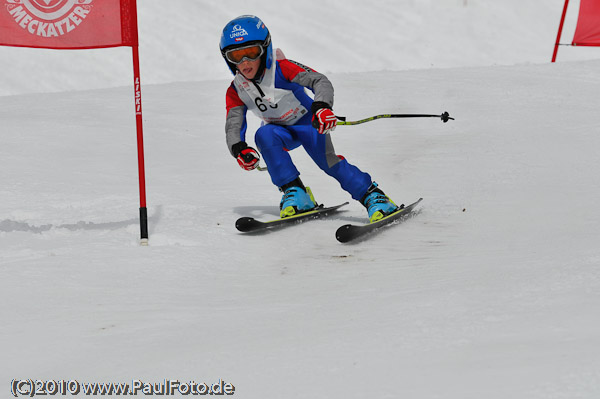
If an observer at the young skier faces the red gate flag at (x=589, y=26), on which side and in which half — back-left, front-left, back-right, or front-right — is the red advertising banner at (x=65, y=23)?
back-left

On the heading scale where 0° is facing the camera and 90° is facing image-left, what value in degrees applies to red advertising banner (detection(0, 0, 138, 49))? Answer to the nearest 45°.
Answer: approximately 0°

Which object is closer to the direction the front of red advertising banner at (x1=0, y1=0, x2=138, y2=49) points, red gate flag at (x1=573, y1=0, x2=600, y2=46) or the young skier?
the young skier

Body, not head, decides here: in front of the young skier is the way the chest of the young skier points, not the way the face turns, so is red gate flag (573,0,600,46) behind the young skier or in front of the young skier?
behind

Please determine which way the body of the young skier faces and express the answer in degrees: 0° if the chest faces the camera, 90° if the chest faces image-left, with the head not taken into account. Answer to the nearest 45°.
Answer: approximately 45°

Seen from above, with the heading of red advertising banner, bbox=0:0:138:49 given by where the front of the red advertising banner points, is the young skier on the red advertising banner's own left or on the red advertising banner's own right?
on the red advertising banner's own left

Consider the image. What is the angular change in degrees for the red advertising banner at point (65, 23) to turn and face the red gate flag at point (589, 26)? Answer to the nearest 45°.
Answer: approximately 135° to its left
